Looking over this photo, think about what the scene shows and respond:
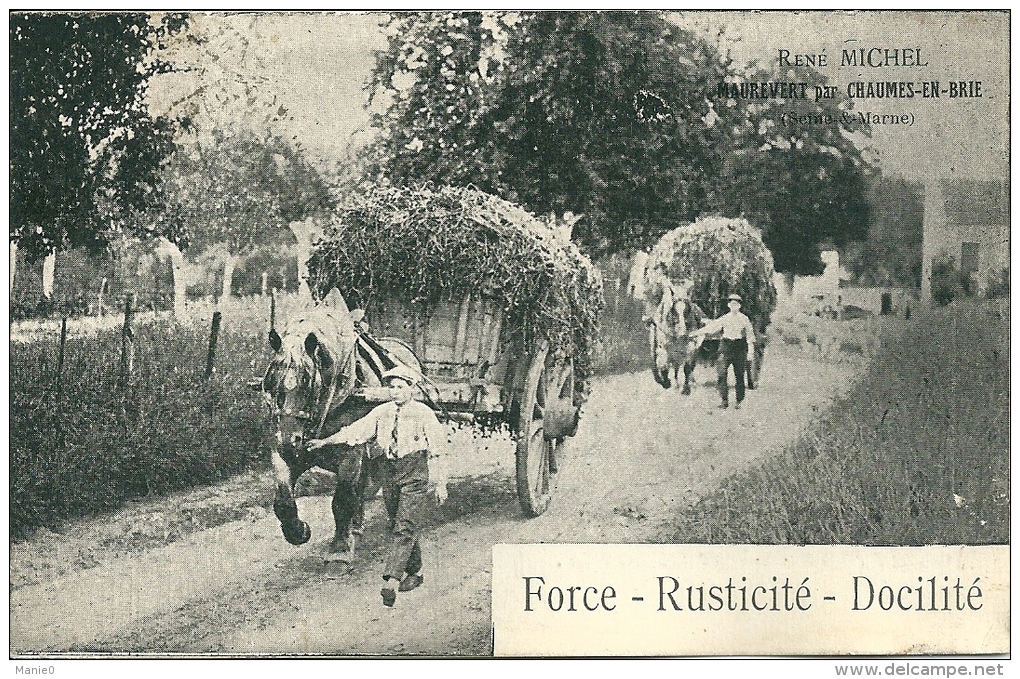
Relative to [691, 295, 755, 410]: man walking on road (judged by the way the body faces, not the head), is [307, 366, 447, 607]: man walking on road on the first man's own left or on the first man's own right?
on the first man's own right

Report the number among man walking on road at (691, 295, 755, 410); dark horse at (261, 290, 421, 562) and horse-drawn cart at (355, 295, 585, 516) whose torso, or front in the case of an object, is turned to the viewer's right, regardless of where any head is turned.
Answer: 0

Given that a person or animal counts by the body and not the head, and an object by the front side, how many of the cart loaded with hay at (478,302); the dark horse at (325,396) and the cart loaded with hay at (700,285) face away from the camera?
0

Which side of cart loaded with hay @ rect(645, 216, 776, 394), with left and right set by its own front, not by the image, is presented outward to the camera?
front

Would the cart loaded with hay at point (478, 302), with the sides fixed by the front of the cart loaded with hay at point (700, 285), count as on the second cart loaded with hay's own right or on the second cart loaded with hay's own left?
on the second cart loaded with hay's own right

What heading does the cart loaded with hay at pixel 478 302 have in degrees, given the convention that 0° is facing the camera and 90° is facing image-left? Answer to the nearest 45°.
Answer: approximately 45°

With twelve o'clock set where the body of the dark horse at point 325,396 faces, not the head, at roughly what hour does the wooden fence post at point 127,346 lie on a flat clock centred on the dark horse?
The wooden fence post is roughly at 4 o'clock from the dark horse.

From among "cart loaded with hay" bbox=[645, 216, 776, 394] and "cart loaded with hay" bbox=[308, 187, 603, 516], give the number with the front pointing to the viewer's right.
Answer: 0

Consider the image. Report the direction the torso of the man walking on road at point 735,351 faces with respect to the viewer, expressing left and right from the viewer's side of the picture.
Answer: facing the viewer

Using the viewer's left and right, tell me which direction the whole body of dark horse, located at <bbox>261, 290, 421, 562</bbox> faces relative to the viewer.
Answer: facing the viewer and to the left of the viewer

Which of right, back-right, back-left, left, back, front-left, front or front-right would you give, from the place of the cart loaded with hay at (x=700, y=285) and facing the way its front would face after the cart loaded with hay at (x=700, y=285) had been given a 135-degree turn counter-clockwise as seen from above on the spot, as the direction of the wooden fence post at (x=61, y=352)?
back-left

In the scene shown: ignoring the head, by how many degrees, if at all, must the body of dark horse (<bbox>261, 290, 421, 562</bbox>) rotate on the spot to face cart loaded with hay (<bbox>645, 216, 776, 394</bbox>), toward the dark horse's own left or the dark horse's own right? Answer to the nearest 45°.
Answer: approximately 135° to the dark horse's own left
